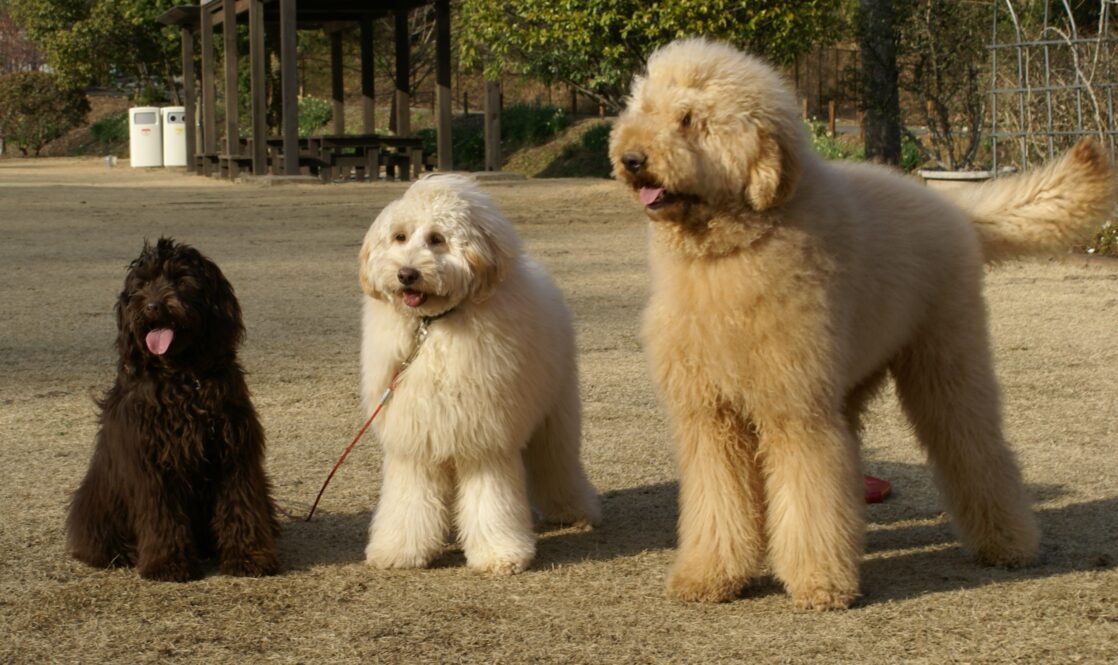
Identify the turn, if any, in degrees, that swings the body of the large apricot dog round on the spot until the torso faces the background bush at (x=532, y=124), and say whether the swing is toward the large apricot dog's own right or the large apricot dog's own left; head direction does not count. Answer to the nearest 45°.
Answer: approximately 135° to the large apricot dog's own right

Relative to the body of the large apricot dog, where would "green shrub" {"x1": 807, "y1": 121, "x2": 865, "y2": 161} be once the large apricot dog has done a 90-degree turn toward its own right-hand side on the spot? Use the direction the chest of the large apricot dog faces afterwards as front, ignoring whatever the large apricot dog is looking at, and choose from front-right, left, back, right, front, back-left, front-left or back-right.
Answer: front-right

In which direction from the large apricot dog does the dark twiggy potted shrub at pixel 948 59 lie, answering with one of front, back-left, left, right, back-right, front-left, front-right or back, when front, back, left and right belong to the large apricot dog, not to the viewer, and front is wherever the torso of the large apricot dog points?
back-right

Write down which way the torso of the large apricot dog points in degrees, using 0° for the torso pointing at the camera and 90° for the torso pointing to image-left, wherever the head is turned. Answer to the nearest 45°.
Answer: approximately 45°

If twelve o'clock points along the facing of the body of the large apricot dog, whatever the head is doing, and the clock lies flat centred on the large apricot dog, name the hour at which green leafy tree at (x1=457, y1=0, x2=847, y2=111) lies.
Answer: The green leafy tree is roughly at 4 o'clock from the large apricot dog.

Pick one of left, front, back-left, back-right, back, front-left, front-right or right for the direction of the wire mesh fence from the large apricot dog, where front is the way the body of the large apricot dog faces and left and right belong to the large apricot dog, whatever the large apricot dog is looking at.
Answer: back-right
